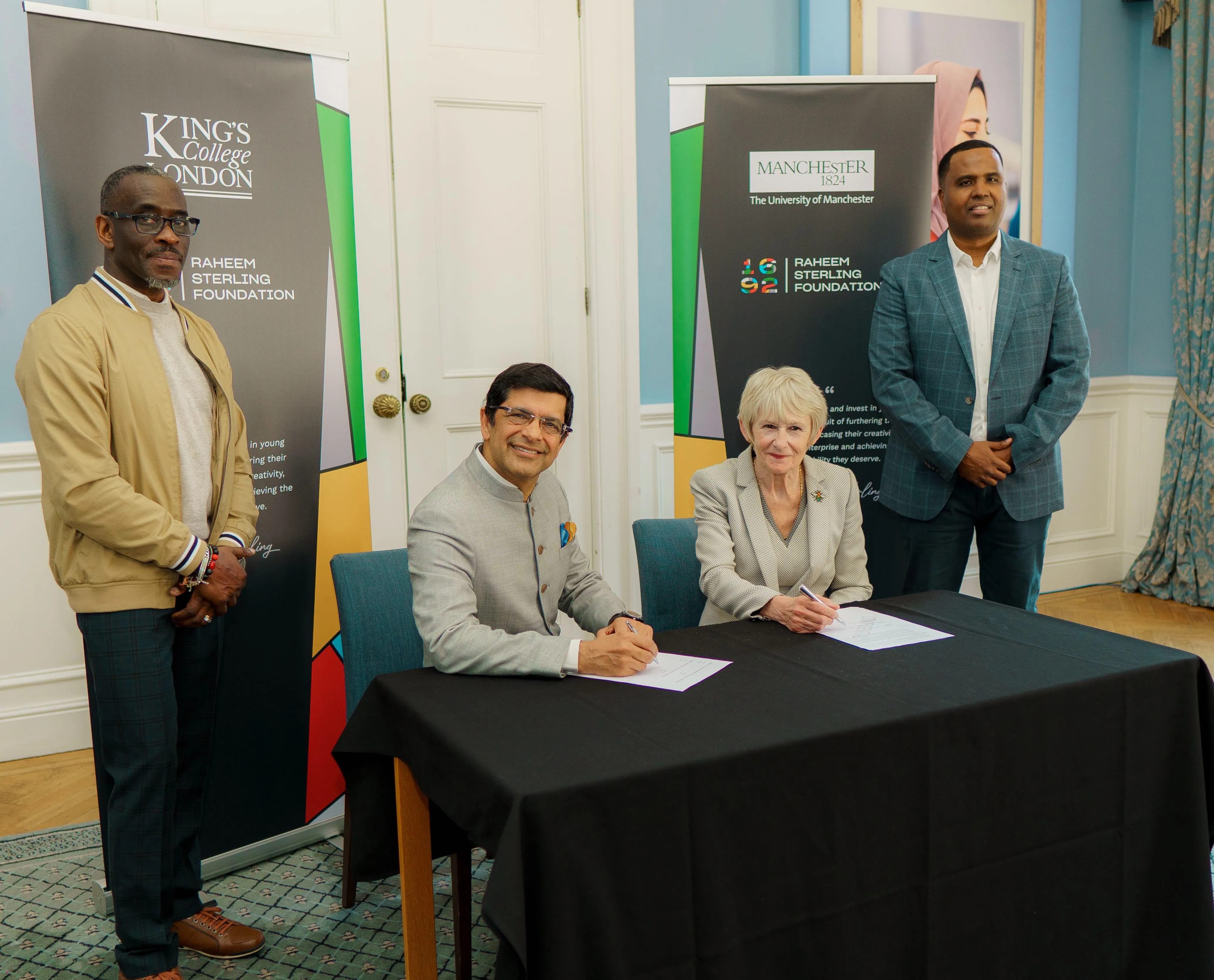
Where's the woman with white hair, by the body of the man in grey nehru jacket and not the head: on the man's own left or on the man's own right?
on the man's own left

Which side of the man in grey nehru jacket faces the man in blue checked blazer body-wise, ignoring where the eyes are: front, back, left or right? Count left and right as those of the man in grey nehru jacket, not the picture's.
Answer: left

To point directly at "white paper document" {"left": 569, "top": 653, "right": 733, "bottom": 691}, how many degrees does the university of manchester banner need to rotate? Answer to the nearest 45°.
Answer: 0° — it already faces it

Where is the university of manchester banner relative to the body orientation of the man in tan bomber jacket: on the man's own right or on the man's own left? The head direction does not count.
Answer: on the man's own left

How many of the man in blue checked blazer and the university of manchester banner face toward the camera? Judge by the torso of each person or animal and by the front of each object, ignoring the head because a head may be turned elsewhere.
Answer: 2
